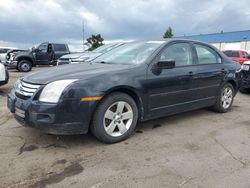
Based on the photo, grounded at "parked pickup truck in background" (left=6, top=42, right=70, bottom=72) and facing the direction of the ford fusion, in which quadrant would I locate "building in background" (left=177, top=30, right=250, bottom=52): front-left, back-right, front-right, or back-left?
back-left

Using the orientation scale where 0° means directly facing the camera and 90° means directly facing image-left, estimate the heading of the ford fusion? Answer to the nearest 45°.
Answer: approximately 45°

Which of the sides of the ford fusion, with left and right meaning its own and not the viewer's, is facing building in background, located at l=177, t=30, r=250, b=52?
back

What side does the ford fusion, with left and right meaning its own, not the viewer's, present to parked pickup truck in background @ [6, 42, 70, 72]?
right
